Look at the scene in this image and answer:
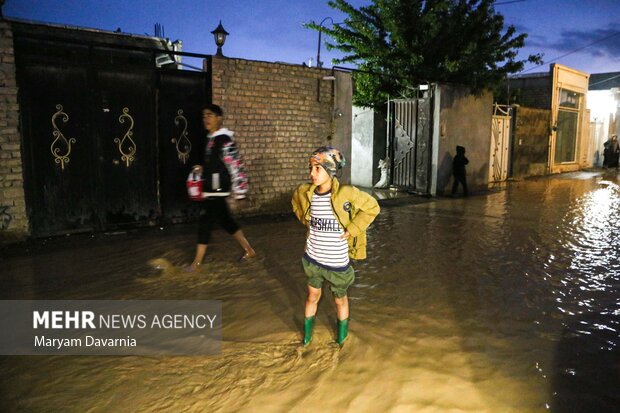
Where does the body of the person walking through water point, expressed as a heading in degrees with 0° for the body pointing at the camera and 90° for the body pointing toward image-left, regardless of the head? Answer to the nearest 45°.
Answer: approximately 45°

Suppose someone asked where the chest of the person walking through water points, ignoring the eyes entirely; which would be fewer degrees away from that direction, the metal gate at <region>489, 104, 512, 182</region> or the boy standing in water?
the boy standing in water

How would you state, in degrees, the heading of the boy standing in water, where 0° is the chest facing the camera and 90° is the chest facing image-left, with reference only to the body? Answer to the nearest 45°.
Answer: approximately 45°

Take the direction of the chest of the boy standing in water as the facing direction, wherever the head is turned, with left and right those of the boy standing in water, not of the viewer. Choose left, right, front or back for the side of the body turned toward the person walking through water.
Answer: right

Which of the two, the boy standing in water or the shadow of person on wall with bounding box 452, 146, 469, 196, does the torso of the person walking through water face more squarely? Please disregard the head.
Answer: the boy standing in water

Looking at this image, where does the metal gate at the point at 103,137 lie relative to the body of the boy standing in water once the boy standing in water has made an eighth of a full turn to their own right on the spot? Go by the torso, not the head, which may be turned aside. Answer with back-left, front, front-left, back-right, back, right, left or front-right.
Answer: front-right

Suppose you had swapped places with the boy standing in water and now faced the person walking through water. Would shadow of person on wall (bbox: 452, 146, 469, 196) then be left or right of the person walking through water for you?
right

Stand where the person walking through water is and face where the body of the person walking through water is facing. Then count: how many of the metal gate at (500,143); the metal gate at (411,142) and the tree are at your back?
3

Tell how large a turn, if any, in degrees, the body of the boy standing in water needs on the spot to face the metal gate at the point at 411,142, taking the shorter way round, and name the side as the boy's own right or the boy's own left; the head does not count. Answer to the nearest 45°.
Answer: approximately 135° to the boy's own right

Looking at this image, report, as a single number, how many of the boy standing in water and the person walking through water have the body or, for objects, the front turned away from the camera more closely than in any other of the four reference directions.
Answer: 0

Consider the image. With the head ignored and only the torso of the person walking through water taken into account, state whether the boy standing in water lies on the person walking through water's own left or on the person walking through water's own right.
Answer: on the person walking through water's own left
